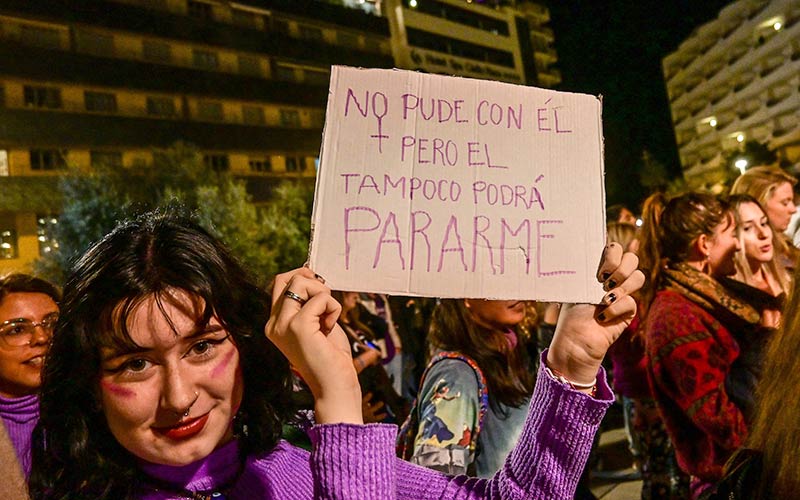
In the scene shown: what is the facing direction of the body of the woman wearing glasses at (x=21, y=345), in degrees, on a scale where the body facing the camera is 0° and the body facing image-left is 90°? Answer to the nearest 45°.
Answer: approximately 315°

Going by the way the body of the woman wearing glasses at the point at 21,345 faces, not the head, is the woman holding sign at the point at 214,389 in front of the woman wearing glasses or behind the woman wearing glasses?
in front

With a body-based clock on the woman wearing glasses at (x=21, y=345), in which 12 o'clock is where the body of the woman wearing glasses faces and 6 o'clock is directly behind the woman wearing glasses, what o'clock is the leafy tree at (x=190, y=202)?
The leafy tree is roughly at 8 o'clock from the woman wearing glasses.

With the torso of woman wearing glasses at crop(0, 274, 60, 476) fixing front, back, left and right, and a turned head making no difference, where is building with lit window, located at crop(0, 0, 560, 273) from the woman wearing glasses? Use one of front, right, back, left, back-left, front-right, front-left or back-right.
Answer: back-left

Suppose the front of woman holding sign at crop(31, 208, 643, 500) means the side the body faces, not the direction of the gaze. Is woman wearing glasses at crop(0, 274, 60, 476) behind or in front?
behind

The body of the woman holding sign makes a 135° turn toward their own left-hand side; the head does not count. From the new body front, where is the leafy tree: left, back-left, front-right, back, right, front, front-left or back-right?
front-left

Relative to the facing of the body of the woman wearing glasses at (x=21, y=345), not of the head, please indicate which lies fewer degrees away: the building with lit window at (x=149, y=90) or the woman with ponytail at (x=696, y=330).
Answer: the woman with ponytail

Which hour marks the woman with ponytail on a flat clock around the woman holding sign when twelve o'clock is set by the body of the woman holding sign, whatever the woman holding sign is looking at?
The woman with ponytail is roughly at 8 o'clock from the woman holding sign.

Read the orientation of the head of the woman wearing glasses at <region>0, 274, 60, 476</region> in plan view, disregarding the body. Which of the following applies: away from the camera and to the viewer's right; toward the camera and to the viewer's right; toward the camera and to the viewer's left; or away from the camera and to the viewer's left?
toward the camera and to the viewer's right
